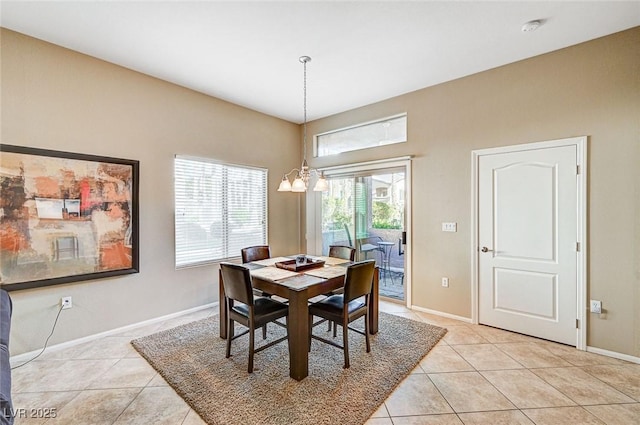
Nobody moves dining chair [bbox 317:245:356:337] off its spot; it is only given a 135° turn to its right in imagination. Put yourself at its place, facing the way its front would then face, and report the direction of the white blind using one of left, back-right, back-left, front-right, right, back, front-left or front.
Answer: left

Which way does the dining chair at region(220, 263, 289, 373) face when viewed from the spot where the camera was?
facing away from the viewer and to the right of the viewer

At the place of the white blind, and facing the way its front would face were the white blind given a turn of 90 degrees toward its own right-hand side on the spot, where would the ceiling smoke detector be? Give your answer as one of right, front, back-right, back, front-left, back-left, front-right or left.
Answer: left

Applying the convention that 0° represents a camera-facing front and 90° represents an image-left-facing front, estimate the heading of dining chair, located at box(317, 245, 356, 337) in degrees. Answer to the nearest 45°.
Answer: approximately 45°

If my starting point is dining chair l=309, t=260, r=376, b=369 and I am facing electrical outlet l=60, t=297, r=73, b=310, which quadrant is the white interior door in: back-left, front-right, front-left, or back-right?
back-right

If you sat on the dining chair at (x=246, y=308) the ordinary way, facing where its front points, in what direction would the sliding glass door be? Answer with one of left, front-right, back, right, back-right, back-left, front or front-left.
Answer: front

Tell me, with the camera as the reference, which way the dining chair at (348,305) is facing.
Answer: facing away from the viewer and to the left of the viewer

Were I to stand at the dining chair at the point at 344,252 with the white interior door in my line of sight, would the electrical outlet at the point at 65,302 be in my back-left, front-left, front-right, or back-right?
back-right

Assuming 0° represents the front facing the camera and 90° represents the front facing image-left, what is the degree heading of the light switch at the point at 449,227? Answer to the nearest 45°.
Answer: approximately 0°

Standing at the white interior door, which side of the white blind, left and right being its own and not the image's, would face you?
front

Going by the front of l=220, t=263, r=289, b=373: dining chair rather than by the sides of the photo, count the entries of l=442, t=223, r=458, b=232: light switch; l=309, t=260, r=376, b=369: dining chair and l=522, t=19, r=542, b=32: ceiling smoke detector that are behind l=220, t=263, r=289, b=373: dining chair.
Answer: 0

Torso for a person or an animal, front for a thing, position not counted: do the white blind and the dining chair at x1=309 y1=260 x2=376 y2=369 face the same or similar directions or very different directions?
very different directions

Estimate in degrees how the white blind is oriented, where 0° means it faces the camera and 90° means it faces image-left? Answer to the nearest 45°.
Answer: approximately 315°
